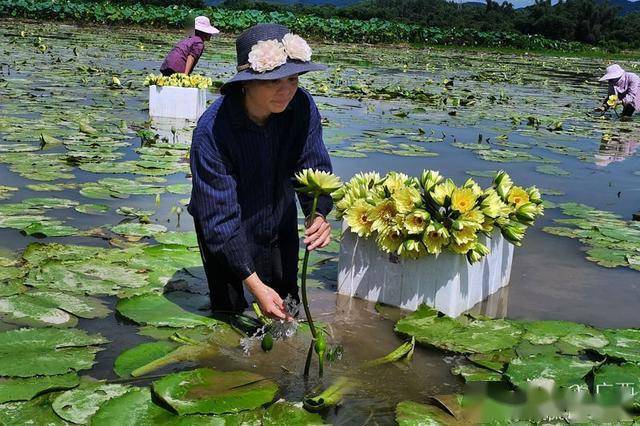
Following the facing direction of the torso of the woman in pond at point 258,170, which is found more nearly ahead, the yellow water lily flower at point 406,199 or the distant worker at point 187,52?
the yellow water lily flower

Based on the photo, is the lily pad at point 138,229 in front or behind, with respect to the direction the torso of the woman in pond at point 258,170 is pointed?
behind

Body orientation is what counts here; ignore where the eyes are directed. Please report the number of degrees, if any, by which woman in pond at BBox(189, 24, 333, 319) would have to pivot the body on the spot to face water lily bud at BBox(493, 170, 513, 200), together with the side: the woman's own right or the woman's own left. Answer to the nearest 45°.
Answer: approximately 90° to the woman's own left

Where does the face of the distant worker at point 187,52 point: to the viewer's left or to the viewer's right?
to the viewer's right

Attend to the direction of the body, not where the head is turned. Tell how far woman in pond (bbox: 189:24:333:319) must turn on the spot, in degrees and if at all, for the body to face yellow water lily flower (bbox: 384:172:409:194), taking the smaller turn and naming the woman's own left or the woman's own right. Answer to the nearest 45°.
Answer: approximately 90° to the woman's own left

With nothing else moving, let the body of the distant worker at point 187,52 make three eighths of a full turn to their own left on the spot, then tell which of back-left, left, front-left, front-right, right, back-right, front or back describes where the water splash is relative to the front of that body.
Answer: back-left

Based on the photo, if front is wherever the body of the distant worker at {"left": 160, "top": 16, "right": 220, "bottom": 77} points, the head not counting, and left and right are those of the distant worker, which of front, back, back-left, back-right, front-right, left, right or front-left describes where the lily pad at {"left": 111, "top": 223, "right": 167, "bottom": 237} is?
right

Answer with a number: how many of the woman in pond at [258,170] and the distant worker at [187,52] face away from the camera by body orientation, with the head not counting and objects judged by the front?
0

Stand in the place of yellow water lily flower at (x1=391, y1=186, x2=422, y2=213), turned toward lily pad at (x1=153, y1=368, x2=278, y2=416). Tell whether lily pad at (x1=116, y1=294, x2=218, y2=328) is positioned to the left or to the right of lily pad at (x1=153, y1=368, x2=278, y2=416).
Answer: right

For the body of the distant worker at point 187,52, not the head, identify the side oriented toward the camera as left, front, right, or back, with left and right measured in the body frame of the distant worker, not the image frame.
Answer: right

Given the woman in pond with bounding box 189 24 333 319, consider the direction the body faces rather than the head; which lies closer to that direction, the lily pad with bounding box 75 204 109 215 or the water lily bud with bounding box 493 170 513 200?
the water lily bud

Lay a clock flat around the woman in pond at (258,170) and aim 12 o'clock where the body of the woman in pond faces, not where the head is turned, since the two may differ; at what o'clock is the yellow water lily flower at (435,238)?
The yellow water lily flower is roughly at 10 o'clock from the woman in pond.

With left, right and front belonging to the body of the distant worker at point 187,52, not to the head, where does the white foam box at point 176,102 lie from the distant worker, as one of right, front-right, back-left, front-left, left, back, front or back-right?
right

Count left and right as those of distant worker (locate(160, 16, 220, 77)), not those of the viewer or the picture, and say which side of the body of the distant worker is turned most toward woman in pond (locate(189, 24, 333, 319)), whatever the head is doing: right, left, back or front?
right
